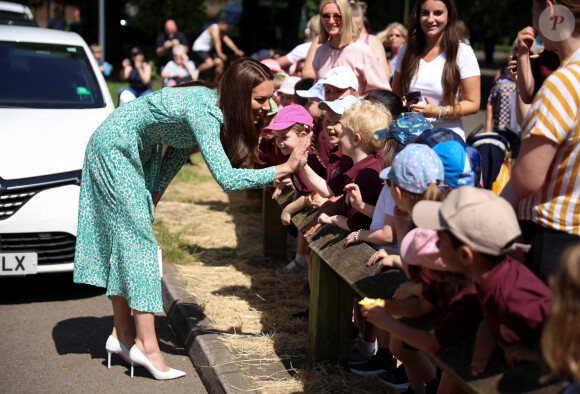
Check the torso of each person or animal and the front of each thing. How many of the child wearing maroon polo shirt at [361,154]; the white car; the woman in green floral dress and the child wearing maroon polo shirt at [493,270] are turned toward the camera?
1

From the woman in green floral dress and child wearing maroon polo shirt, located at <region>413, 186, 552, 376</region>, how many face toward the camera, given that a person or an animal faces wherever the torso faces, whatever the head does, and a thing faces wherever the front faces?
0

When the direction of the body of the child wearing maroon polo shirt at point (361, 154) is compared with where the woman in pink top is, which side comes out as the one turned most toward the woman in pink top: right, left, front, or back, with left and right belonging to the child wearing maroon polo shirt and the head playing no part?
right

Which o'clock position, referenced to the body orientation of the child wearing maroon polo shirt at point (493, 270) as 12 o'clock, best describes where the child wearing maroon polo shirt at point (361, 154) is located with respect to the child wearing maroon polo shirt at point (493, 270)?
the child wearing maroon polo shirt at point (361, 154) is roughly at 2 o'clock from the child wearing maroon polo shirt at point (493, 270).

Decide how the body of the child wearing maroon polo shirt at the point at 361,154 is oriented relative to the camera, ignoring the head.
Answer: to the viewer's left

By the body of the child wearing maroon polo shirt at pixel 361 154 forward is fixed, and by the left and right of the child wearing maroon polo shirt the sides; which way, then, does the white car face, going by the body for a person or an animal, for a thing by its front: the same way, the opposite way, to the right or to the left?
to the left

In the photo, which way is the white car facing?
toward the camera

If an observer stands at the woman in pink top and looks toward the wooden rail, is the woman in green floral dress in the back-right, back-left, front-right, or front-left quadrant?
front-right

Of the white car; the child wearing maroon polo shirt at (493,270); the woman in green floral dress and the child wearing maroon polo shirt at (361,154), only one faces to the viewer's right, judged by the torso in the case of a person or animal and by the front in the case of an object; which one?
the woman in green floral dress

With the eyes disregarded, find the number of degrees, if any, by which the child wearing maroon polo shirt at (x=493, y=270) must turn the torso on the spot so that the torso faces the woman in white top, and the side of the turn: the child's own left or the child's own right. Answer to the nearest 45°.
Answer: approximately 90° to the child's own right

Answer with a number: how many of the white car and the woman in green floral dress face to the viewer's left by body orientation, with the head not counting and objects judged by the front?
0

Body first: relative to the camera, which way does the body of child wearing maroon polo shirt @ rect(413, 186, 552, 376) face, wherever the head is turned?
to the viewer's left

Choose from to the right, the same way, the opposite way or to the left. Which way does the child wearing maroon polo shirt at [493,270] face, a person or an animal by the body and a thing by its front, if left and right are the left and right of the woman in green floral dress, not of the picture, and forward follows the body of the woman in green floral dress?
the opposite way

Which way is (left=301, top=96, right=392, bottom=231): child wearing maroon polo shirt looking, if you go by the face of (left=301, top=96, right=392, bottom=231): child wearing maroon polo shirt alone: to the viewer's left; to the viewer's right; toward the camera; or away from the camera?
to the viewer's left

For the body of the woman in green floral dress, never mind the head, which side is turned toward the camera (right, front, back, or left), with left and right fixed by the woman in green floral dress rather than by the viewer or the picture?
right

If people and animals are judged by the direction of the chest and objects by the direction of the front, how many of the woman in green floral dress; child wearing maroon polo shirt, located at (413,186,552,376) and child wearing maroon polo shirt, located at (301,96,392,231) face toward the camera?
0

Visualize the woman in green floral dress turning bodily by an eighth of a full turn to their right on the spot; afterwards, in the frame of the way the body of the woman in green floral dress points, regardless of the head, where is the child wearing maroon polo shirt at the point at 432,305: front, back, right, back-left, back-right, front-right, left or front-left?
front

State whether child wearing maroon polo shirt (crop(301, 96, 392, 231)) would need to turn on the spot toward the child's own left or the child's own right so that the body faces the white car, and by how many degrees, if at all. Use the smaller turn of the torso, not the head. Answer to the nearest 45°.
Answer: approximately 45° to the child's own right
